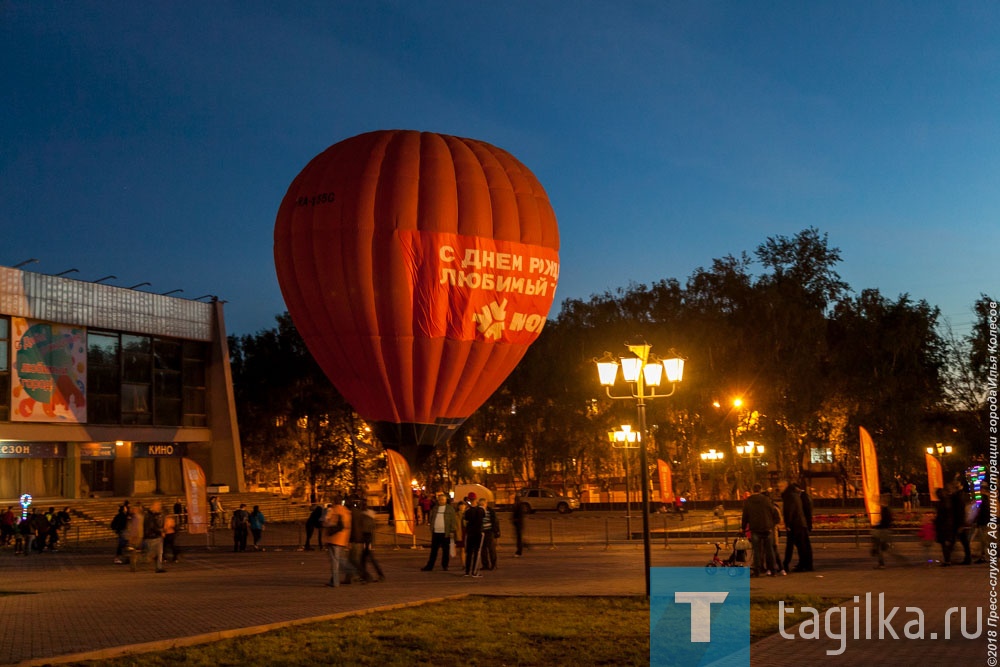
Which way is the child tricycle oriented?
to the viewer's left

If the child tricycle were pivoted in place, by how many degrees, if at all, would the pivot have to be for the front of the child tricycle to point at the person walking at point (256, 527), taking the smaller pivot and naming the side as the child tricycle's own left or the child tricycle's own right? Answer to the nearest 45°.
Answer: approximately 45° to the child tricycle's own right

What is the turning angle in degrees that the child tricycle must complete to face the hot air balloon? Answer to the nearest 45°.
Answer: approximately 45° to its right

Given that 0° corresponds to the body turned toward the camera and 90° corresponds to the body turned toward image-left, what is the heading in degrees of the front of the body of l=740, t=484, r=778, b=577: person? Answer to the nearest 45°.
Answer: approximately 180°

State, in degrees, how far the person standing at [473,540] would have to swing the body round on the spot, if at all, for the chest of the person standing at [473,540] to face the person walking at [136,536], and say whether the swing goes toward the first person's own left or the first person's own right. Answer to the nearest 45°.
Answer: approximately 90° to the first person's own left
